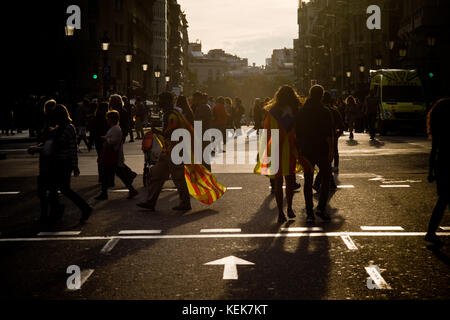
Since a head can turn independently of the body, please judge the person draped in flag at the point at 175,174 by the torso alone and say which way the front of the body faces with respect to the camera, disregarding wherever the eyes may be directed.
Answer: to the viewer's left

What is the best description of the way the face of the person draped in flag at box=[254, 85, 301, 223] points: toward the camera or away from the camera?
away from the camera

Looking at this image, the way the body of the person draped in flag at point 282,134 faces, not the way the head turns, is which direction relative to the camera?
away from the camera

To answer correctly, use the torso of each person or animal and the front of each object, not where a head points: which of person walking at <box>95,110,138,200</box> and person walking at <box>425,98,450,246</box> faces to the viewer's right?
person walking at <box>425,98,450,246</box>

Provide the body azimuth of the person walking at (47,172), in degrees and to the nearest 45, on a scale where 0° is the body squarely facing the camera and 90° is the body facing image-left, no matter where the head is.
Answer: approximately 90°

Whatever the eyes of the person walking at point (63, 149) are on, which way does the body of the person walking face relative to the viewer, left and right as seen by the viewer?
facing to the left of the viewer

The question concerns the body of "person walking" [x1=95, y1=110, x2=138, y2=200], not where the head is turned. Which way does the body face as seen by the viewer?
to the viewer's left

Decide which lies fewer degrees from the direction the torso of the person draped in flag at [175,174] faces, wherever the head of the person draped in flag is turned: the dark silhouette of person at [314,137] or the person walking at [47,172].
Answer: the person walking

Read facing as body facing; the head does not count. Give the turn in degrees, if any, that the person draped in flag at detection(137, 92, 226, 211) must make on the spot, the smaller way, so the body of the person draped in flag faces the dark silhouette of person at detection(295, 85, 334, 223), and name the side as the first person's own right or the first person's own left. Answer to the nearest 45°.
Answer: approximately 135° to the first person's own left

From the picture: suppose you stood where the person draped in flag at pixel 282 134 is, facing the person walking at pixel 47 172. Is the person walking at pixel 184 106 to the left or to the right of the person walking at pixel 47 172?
right
